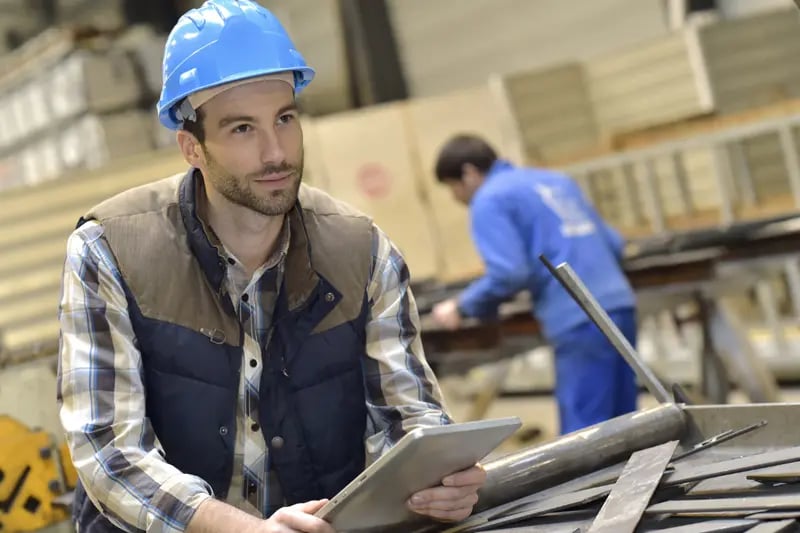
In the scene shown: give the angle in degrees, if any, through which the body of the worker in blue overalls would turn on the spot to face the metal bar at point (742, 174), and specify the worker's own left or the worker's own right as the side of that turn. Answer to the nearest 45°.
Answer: approximately 90° to the worker's own right

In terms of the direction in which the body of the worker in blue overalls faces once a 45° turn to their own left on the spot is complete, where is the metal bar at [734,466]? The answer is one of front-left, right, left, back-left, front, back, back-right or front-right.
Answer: left

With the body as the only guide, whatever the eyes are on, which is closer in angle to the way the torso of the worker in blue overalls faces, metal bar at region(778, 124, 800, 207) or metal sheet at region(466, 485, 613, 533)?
the metal bar

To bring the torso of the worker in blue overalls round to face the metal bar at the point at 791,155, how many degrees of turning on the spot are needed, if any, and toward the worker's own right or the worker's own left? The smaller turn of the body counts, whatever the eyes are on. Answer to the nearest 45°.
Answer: approximately 90° to the worker's own right

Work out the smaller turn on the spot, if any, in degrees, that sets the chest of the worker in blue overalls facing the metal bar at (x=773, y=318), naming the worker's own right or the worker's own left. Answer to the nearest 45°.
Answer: approximately 90° to the worker's own right

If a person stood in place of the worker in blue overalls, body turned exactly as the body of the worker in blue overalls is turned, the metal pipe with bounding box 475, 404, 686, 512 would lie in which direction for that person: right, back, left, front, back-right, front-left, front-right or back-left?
back-left

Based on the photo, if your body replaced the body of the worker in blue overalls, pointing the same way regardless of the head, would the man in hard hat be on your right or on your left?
on your left

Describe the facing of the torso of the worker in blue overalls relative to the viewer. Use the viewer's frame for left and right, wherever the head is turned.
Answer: facing away from the viewer and to the left of the viewer

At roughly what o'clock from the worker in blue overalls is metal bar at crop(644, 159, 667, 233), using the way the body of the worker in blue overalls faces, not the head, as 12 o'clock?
The metal bar is roughly at 2 o'clock from the worker in blue overalls.
